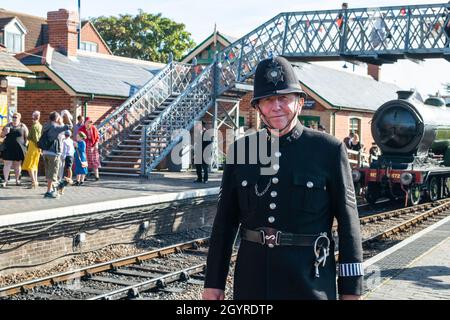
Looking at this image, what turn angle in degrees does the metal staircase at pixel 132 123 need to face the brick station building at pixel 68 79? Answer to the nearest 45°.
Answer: approximately 90° to its right

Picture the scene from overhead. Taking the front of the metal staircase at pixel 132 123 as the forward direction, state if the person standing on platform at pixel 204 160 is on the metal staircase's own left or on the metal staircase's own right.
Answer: on the metal staircase's own left

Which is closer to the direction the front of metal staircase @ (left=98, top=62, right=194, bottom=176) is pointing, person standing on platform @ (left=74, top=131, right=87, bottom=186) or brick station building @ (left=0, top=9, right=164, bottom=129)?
the person standing on platform

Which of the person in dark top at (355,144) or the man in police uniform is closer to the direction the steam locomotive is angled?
the man in police uniform

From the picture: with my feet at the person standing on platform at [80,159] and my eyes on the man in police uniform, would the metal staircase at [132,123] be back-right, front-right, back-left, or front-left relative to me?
back-left

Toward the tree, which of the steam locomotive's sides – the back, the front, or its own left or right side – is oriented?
right

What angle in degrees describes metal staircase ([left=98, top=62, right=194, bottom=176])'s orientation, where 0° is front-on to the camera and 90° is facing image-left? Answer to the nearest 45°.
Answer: approximately 45°

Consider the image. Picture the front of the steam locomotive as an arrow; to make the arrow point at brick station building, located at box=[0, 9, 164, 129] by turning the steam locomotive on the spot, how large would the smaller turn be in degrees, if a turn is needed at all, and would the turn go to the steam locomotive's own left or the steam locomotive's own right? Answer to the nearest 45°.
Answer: approximately 45° to the steam locomotive's own right
